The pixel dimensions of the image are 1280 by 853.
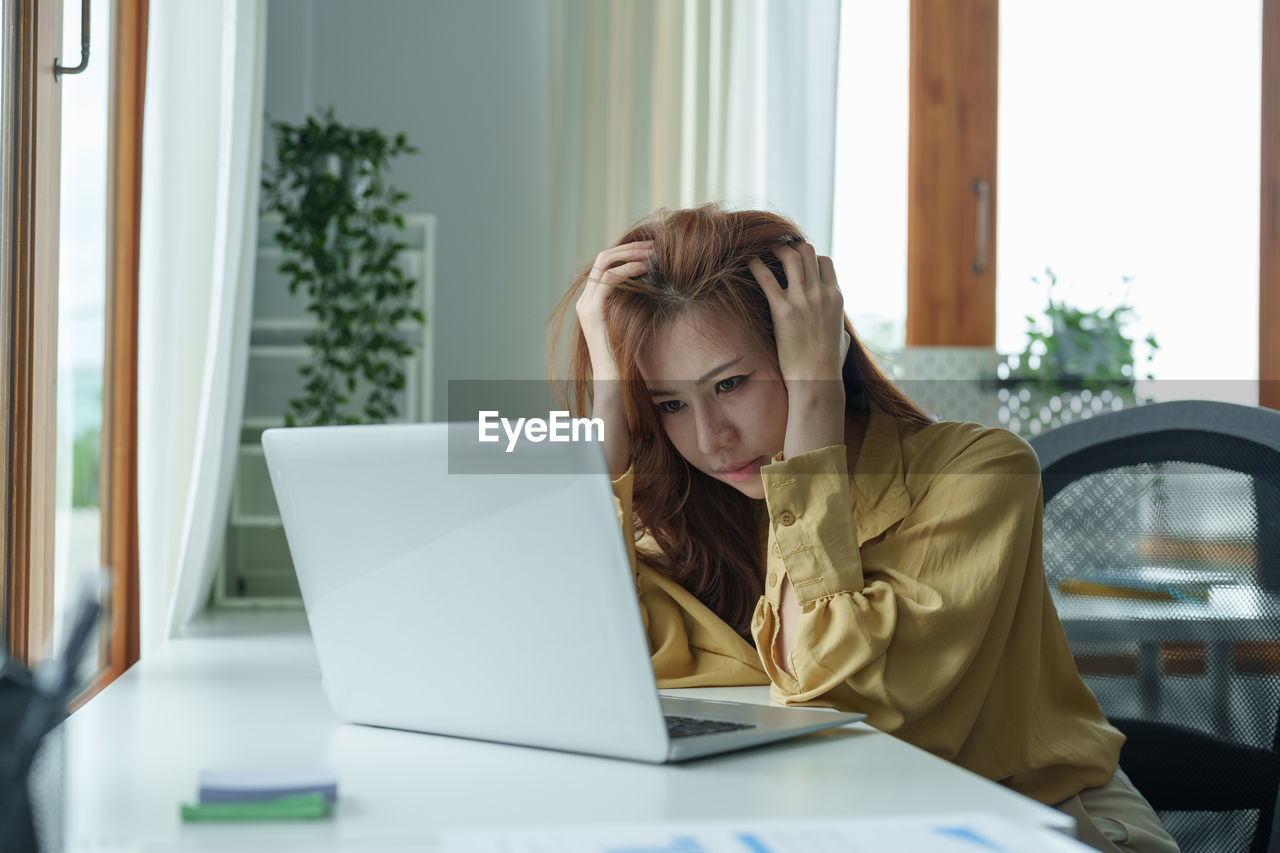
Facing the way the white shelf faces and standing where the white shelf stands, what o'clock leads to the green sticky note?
The green sticky note is roughly at 12 o'clock from the white shelf.

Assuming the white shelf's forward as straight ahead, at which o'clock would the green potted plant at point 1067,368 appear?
The green potted plant is roughly at 9 o'clock from the white shelf.

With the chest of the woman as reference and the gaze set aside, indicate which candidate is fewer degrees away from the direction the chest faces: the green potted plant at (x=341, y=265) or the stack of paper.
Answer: the stack of paper

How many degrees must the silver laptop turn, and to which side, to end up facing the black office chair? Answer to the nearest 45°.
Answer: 0° — it already faces it

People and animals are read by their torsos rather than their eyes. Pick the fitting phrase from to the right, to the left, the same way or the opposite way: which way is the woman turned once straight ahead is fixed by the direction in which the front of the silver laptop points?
the opposite way

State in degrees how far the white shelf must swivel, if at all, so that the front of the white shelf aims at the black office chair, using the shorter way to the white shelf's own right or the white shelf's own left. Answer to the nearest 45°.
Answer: approximately 45° to the white shelf's own left

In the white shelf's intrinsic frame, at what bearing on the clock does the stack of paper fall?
The stack of paper is roughly at 12 o'clock from the white shelf.

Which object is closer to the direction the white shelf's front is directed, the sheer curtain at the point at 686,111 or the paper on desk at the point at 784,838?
the paper on desk

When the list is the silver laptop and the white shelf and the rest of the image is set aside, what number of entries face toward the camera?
1
